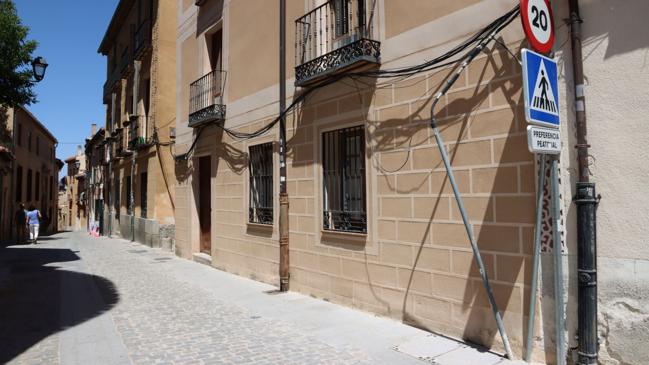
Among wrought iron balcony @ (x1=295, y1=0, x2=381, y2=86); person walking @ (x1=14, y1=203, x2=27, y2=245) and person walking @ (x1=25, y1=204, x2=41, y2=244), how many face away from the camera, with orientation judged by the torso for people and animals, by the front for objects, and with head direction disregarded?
2

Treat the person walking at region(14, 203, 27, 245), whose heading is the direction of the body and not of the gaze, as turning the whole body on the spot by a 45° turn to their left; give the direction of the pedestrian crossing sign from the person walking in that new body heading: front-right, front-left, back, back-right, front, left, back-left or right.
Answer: back-left

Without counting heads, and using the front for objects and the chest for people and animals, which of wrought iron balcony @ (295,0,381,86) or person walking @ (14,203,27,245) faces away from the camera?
the person walking

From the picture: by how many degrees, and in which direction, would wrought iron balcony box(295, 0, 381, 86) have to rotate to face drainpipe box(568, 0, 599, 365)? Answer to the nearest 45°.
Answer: approximately 90° to its left

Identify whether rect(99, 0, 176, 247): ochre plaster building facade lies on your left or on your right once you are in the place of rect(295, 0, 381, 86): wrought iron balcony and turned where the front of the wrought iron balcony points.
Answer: on your right

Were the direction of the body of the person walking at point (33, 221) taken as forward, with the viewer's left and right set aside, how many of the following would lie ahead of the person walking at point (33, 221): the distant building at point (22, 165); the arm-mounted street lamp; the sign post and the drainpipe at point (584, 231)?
1

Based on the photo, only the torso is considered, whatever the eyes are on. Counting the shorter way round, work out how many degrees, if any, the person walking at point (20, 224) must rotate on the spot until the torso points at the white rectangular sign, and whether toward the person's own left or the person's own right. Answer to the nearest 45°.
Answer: approximately 180°

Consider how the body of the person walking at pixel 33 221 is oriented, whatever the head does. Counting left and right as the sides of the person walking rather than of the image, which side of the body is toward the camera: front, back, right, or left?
back

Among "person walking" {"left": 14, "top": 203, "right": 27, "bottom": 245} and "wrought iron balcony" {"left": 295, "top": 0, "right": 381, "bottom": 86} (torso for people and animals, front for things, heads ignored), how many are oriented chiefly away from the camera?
1

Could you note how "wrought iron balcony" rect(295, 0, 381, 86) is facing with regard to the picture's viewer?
facing the viewer and to the left of the viewer

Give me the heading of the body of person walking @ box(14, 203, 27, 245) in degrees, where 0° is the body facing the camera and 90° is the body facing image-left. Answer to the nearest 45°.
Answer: approximately 180°

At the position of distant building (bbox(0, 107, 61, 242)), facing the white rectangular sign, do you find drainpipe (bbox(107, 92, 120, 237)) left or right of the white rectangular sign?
left

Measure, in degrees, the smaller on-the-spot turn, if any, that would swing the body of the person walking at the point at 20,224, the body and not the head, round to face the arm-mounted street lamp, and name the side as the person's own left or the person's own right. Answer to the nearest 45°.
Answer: approximately 180°

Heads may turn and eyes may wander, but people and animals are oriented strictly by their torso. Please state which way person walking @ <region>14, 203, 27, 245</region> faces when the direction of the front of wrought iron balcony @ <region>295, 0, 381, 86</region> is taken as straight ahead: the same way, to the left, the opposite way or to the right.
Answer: to the right
